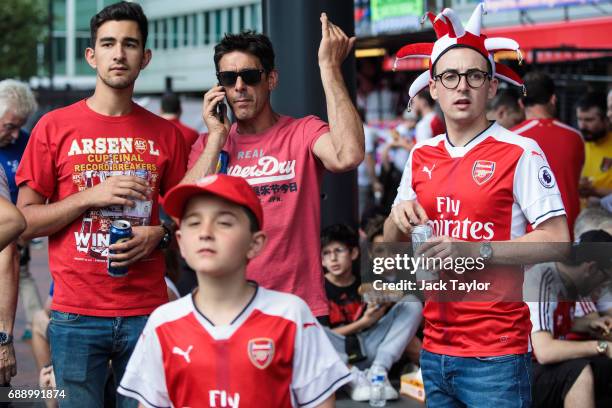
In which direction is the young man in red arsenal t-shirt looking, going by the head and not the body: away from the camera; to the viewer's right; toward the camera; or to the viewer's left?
toward the camera

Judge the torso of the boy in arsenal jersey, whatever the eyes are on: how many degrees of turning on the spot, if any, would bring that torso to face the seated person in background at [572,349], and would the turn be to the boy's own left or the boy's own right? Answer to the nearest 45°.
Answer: approximately 135° to the boy's own left

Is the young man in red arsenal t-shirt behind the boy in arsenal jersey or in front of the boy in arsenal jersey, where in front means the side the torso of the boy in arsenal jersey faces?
behind

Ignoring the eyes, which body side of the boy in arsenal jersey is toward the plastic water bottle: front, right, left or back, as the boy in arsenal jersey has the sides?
back

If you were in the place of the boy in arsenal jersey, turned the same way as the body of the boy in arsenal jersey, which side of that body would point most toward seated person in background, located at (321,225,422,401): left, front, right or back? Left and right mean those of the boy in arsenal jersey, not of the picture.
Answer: back

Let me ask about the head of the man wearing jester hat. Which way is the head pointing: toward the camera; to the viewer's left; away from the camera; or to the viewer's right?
toward the camera

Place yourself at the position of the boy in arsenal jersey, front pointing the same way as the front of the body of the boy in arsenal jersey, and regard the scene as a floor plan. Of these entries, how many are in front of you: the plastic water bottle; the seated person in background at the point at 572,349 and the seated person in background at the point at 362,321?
0

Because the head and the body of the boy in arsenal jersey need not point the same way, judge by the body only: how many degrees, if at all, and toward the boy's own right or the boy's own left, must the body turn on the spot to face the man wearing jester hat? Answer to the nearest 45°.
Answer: approximately 135° to the boy's own left

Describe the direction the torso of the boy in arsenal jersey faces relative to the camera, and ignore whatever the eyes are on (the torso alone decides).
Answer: toward the camera

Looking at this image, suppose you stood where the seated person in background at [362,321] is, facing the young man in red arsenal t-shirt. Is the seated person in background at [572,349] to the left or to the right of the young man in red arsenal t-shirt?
left

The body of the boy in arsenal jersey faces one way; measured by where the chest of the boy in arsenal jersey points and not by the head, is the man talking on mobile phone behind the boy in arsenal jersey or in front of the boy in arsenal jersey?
behind
